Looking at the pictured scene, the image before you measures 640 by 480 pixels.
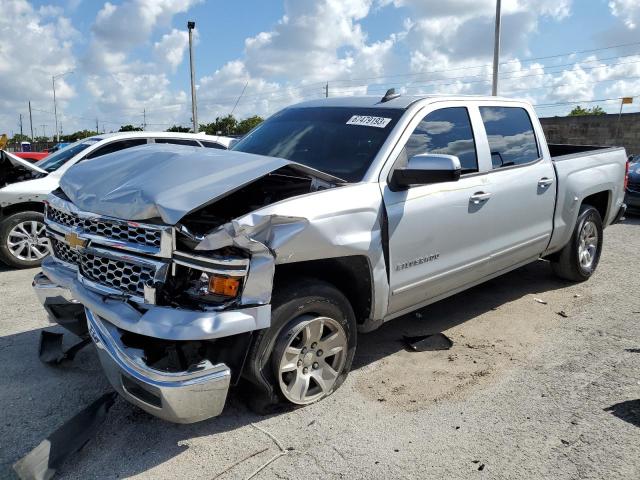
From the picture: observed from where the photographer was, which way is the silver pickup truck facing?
facing the viewer and to the left of the viewer

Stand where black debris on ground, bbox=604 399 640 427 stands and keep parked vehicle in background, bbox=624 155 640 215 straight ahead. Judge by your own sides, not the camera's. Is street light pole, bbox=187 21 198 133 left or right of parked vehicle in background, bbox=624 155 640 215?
left

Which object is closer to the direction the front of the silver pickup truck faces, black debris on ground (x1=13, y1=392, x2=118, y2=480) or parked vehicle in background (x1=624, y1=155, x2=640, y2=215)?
the black debris on ground

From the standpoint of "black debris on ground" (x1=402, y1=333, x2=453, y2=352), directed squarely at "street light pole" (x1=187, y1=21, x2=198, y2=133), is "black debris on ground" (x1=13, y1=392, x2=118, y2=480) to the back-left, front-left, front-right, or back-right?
back-left

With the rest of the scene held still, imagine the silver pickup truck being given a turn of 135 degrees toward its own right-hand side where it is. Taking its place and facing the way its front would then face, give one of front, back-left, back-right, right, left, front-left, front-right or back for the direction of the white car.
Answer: front-left

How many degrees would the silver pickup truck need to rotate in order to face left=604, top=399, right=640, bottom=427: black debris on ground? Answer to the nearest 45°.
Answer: approximately 135° to its left

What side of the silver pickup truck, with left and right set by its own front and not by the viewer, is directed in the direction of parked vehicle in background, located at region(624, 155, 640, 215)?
back

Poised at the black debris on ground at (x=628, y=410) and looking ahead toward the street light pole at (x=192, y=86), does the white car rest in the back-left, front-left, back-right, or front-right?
front-left

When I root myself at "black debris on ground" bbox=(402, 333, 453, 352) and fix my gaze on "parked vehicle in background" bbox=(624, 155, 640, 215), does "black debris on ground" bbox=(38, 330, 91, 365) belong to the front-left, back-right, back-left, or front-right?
back-left
